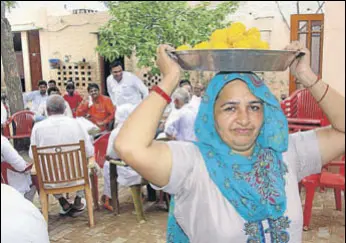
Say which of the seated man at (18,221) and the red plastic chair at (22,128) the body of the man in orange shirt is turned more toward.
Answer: the seated man

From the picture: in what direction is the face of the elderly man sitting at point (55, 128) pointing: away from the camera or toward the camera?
away from the camera

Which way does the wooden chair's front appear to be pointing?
away from the camera

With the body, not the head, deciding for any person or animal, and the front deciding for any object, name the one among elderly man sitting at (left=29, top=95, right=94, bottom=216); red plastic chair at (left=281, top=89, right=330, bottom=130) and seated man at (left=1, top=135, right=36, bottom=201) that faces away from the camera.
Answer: the elderly man sitting

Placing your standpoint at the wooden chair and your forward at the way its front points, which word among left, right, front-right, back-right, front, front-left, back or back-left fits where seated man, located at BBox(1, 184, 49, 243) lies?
back

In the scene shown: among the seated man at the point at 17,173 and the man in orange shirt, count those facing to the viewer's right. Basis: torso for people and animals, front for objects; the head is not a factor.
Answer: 1

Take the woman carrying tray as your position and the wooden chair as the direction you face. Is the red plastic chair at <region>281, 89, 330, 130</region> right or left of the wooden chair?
right

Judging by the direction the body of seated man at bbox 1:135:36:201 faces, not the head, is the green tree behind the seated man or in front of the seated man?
in front

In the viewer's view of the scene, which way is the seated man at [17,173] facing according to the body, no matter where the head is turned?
to the viewer's right

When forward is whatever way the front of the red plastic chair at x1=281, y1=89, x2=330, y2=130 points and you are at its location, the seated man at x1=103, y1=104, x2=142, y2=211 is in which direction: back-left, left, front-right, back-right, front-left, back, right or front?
front

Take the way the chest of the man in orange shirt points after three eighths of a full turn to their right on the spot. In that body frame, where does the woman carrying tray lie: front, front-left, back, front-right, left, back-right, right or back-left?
back-left

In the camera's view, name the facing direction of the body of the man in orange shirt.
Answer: toward the camera

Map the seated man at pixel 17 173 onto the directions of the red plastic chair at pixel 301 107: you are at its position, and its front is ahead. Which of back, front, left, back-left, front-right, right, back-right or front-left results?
front

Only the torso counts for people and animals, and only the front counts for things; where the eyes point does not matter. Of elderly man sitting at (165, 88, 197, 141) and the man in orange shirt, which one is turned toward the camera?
the man in orange shirt

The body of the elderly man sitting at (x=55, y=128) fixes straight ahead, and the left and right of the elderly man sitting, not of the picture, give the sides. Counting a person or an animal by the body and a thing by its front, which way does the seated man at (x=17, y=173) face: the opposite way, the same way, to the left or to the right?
to the right

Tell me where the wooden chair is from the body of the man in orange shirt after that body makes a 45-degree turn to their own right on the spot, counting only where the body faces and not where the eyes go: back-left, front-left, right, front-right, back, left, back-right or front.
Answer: front-left
